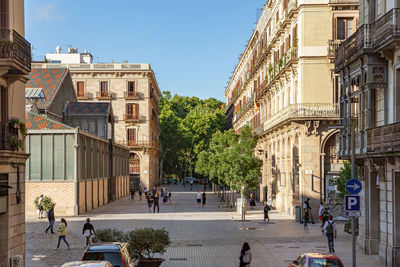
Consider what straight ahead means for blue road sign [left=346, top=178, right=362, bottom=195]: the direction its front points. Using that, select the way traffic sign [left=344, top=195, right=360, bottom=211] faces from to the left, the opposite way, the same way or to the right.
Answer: the same way

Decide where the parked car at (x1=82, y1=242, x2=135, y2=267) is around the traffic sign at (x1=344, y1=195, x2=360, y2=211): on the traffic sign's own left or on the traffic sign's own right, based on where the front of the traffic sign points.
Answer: on the traffic sign's own right

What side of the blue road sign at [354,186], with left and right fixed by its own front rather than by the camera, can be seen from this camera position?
front

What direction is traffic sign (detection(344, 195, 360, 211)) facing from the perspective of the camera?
toward the camera

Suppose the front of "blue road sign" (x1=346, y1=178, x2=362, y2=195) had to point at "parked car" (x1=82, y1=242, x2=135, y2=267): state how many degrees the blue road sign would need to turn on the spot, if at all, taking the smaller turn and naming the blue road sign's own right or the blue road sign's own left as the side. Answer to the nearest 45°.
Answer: approximately 45° to the blue road sign's own right

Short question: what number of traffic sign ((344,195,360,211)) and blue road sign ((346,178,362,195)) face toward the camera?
2

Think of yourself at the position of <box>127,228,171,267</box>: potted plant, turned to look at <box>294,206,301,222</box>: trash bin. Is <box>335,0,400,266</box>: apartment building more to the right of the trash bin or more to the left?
right

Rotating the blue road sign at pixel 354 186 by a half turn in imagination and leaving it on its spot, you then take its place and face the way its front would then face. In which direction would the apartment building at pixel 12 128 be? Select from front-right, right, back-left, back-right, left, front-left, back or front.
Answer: left

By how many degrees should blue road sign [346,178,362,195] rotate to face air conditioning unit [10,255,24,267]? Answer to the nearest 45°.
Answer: approximately 90° to its right
